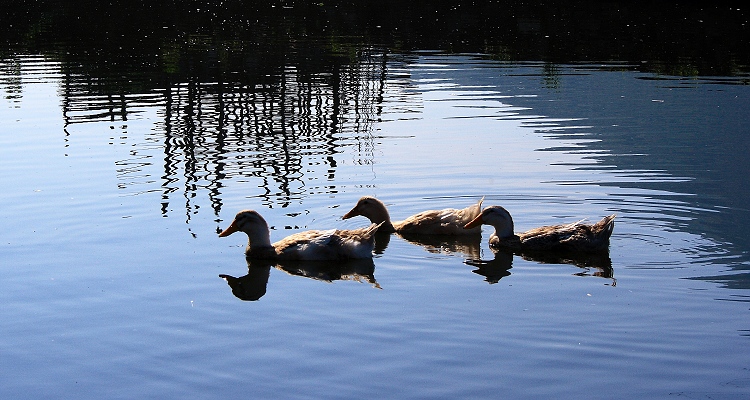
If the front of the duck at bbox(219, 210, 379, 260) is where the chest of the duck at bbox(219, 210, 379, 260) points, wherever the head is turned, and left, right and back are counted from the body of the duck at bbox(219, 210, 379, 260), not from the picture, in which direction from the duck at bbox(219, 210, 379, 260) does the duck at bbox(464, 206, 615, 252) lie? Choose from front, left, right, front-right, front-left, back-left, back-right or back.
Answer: back

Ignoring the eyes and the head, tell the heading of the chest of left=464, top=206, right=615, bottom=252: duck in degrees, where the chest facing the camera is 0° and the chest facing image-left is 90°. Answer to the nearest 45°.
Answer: approximately 90°

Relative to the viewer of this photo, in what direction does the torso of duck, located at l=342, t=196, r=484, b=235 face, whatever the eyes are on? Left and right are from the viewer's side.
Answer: facing to the left of the viewer

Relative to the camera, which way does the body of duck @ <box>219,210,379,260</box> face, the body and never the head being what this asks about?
to the viewer's left

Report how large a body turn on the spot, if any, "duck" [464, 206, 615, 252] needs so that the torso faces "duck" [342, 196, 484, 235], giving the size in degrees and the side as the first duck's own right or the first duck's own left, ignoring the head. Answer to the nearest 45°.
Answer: approximately 45° to the first duck's own right

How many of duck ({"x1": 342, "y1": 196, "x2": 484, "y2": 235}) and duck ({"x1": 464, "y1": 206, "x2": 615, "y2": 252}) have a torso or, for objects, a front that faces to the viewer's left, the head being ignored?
2

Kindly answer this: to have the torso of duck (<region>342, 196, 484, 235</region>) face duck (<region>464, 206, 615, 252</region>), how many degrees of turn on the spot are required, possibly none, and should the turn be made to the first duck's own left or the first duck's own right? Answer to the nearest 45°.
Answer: approximately 135° to the first duck's own left

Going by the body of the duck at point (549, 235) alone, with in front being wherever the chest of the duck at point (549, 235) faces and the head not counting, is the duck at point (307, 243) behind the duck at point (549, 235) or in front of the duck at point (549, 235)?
in front
